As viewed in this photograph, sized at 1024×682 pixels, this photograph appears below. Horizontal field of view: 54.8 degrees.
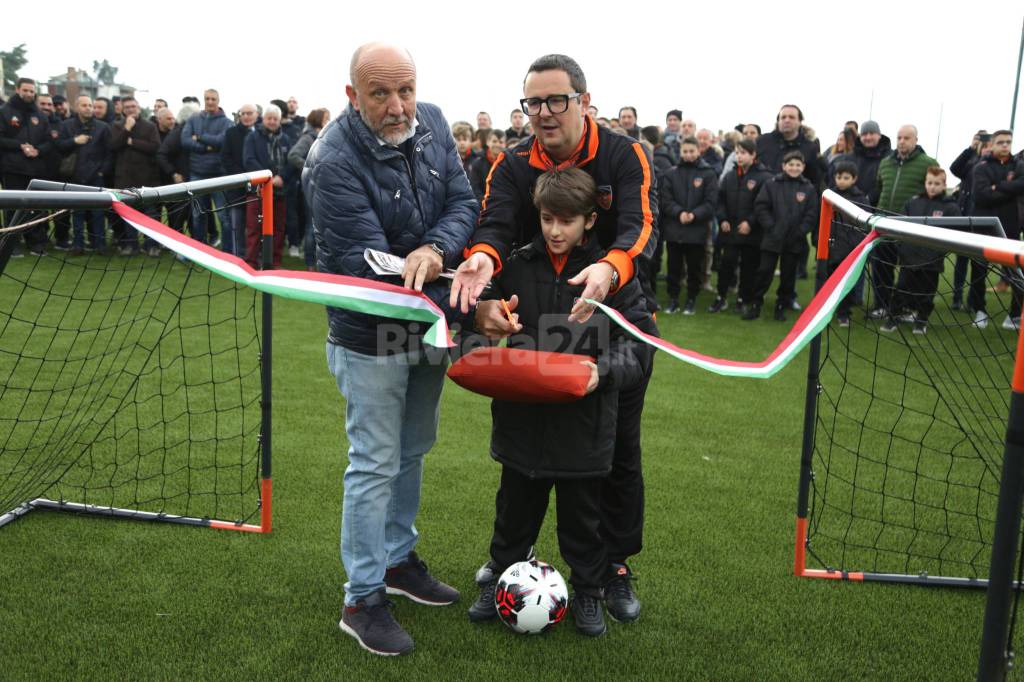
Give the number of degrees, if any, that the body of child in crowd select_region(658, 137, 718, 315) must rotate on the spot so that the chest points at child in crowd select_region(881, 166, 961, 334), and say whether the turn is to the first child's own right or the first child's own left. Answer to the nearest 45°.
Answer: approximately 90° to the first child's own left

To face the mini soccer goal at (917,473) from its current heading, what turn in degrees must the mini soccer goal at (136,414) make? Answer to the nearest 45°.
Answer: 0° — it already faces it

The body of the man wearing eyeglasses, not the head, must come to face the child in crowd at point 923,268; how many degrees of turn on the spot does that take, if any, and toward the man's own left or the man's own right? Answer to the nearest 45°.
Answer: approximately 135° to the man's own left

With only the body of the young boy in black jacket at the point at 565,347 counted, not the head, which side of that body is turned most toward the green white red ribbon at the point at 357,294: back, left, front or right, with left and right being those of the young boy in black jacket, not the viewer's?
right

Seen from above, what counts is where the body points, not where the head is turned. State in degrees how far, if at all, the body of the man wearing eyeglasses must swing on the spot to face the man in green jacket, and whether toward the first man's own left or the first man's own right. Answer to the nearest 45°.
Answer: approximately 135° to the first man's own left

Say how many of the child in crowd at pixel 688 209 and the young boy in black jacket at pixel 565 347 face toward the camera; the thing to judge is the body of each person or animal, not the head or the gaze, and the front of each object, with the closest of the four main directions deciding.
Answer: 2

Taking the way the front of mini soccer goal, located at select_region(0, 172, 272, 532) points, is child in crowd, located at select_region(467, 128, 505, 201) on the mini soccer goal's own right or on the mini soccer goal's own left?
on the mini soccer goal's own left

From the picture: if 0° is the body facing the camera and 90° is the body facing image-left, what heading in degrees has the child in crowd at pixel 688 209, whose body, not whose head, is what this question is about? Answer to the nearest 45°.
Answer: approximately 0°

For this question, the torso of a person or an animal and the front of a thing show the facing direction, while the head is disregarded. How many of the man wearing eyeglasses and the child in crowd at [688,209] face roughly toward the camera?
2
